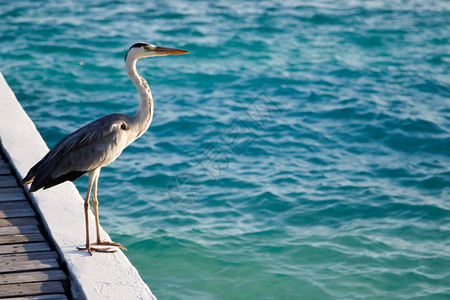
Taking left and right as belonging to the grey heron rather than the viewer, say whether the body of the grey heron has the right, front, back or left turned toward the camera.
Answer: right
